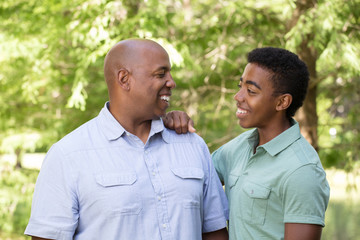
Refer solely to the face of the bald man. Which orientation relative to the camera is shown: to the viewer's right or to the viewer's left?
to the viewer's right

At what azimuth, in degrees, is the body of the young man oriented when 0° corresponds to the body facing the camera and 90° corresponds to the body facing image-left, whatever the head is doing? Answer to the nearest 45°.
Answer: approximately 45°

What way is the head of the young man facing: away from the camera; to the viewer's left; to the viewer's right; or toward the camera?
to the viewer's left

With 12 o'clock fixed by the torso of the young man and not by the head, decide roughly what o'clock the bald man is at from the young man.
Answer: The bald man is roughly at 1 o'clock from the young man.

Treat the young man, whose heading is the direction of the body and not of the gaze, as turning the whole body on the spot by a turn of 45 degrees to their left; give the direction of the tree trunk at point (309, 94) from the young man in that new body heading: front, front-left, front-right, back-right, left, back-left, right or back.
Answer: back
